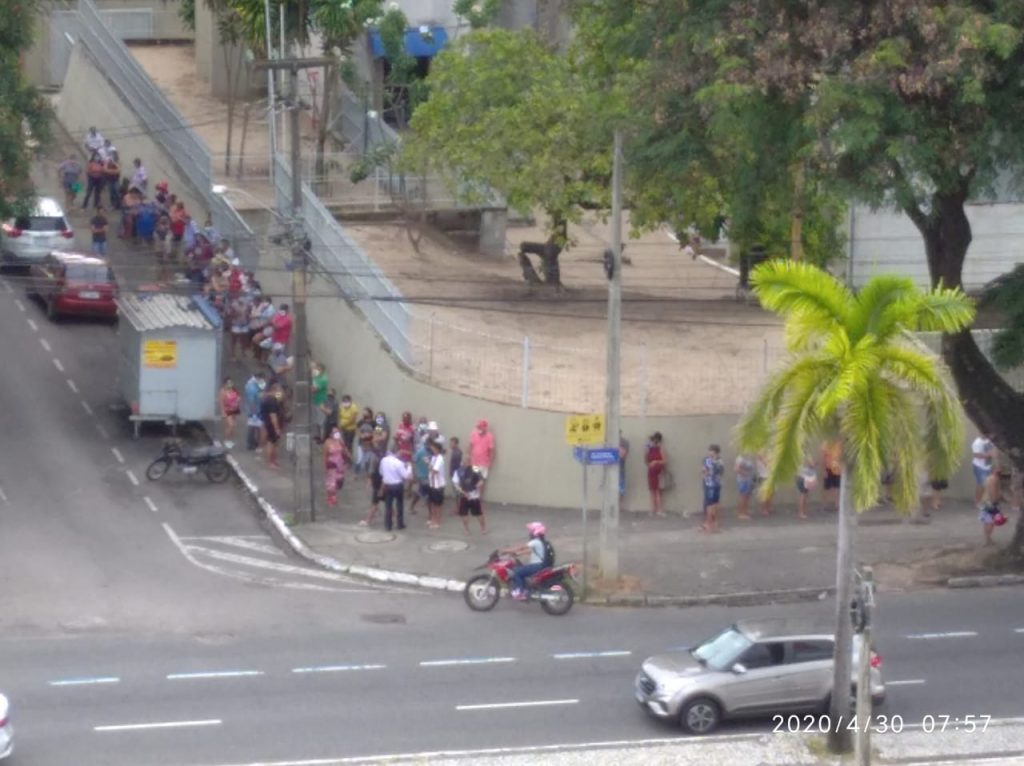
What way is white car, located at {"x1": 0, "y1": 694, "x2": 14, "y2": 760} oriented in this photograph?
to the viewer's left

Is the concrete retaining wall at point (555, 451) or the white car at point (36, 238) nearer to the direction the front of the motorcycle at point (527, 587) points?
the white car

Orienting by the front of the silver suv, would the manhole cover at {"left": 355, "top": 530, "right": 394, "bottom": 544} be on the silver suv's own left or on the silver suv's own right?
on the silver suv's own right

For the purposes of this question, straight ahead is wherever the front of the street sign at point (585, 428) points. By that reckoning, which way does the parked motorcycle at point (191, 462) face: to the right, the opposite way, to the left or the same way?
to the right

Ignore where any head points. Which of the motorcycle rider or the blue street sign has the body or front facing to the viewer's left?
the motorcycle rider

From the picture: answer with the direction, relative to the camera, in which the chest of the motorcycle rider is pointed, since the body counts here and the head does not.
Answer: to the viewer's left

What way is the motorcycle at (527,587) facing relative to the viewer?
to the viewer's left

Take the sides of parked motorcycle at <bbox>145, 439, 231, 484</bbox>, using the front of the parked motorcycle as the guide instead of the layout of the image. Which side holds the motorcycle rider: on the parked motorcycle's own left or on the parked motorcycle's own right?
on the parked motorcycle's own left

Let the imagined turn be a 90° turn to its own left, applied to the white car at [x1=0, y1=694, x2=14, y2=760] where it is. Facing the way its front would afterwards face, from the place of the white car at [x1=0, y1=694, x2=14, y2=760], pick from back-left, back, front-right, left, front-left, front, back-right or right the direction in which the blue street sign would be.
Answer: back-left

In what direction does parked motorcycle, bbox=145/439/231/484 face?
to the viewer's left

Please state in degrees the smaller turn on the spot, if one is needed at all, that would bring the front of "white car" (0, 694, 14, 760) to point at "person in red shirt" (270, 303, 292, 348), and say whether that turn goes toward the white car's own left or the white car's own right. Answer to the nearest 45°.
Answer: approximately 90° to the white car's own right

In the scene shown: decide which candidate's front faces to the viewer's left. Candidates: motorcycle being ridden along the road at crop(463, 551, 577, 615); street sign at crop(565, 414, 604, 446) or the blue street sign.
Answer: the motorcycle being ridden along the road

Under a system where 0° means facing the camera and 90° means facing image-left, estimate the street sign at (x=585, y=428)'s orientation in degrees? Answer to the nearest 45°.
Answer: approximately 0°
